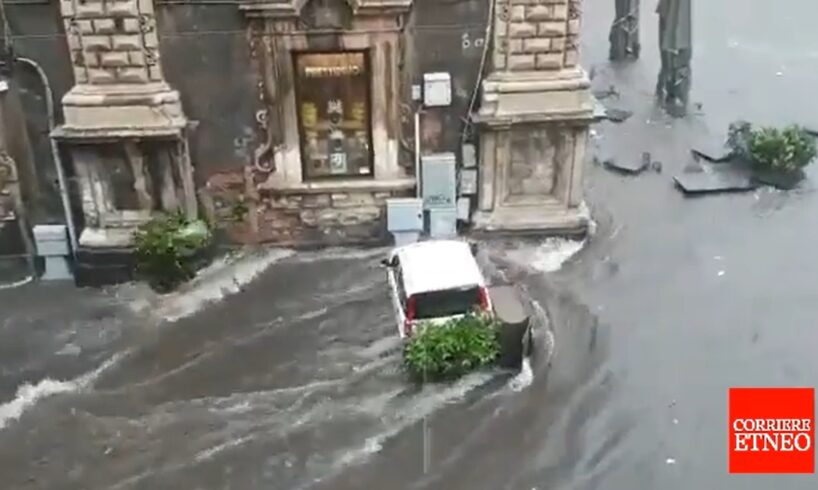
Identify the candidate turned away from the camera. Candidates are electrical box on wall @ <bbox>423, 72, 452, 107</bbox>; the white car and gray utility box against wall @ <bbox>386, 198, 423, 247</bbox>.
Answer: the white car

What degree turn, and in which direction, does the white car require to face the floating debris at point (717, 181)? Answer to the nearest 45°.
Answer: approximately 45° to its right

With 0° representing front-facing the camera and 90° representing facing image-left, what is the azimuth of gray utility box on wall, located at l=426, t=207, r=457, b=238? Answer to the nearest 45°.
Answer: approximately 0°

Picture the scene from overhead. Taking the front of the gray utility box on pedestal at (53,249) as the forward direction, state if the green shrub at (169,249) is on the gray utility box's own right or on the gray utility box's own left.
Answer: on the gray utility box's own left

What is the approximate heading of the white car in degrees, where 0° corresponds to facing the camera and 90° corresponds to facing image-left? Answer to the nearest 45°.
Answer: approximately 180°

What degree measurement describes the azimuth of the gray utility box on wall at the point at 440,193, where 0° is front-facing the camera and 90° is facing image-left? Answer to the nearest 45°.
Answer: approximately 0°

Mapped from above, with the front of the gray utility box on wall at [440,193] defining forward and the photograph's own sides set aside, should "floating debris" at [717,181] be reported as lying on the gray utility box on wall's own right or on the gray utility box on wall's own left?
on the gray utility box on wall's own left

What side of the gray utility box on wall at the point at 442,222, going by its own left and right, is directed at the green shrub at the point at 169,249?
right

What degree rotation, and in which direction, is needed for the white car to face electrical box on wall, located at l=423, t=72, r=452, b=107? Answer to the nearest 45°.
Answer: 0° — it already faces it

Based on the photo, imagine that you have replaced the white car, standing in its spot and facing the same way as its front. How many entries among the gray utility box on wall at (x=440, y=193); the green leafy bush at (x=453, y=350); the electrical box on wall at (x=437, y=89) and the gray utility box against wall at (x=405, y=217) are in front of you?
3

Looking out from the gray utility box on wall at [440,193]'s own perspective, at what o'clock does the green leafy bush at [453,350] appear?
The green leafy bush is roughly at 12 o'clock from the gray utility box on wall.

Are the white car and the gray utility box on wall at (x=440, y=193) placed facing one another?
yes
